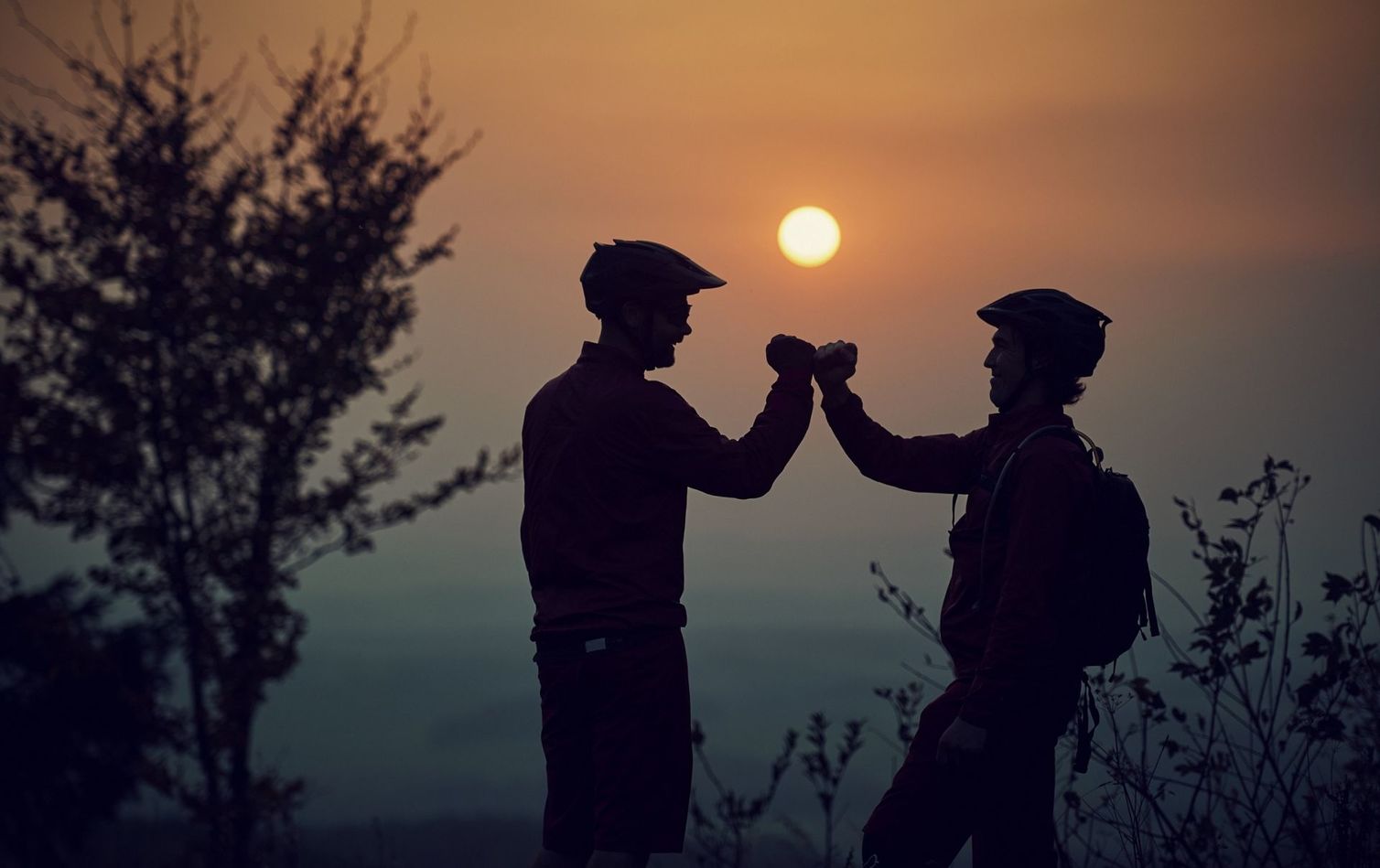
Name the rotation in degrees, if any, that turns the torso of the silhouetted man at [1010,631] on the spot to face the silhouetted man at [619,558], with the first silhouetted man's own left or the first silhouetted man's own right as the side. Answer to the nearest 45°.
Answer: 0° — they already face them

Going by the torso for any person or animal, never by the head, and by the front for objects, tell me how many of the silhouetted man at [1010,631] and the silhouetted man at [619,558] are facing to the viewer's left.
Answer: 1

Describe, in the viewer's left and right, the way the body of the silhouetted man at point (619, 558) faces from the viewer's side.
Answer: facing away from the viewer and to the right of the viewer

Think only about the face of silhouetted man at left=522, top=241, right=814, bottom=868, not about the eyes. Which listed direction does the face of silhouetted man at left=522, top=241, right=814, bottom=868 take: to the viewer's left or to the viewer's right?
to the viewer's right

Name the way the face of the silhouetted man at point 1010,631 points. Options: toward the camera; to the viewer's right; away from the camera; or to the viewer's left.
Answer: to the viewer's left

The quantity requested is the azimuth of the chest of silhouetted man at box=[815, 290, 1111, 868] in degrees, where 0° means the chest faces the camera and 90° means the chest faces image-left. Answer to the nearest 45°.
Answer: approximately 90°

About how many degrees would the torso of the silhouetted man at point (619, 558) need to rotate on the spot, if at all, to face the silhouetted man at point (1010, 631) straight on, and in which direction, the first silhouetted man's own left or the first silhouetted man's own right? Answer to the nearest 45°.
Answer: approximately 45° to the first silhouetted man's own right
